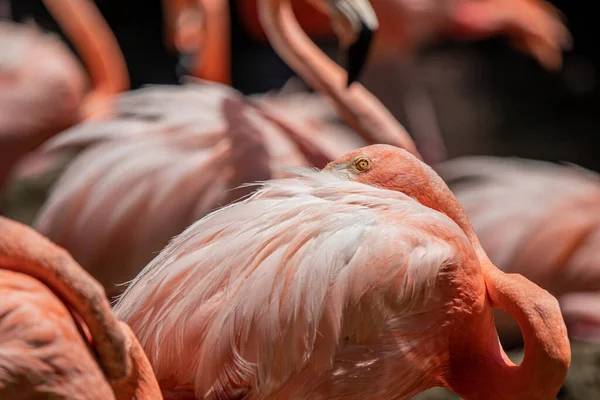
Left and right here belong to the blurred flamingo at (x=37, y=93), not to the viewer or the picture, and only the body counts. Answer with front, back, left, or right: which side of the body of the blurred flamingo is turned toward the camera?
right

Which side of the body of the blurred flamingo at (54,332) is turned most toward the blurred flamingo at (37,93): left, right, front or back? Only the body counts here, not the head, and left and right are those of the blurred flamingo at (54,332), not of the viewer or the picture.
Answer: left

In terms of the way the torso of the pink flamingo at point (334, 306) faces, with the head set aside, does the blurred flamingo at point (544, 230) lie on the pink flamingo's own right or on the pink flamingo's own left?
on the pink flamingo's own left

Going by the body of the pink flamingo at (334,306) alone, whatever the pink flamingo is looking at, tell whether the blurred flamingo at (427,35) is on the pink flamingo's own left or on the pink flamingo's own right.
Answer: on the pink flamingo's own left

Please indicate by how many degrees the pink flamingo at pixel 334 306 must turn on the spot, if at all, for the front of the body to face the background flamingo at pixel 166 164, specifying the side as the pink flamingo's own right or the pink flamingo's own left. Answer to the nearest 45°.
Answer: approximately 90° to the pink flamingo's own left

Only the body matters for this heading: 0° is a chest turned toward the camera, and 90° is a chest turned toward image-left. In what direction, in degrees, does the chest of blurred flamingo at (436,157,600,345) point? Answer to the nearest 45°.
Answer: approximately 270°

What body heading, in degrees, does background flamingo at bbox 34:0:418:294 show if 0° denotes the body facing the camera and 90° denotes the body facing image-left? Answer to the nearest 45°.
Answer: approximately 270°

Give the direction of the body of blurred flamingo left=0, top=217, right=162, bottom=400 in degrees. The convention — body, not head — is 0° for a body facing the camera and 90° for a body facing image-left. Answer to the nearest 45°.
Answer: approximately 270°

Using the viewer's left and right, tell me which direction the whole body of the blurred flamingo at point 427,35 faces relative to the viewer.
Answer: facing to the right of the viewer
